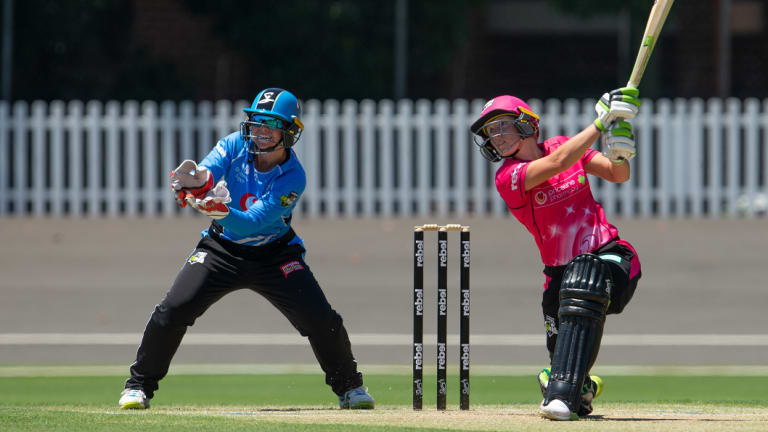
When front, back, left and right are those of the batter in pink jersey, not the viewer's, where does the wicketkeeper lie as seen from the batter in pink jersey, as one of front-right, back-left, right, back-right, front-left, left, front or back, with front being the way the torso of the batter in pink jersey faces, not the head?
right

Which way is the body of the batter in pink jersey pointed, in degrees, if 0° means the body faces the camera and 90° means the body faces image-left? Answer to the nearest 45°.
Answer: approximately 0°
